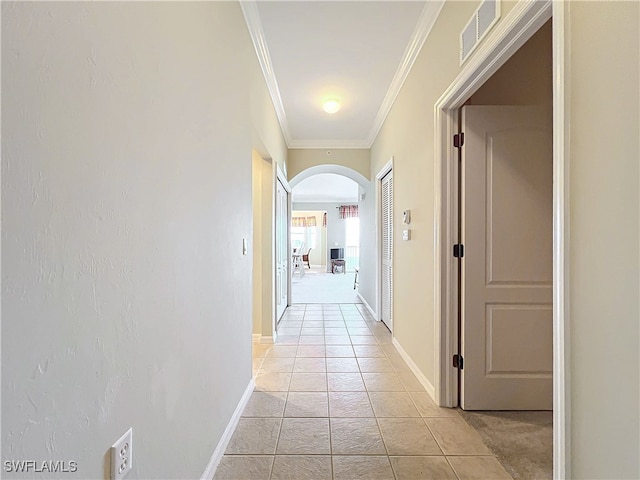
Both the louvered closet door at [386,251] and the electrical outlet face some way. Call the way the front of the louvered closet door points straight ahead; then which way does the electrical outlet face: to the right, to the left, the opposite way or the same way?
the opposite way

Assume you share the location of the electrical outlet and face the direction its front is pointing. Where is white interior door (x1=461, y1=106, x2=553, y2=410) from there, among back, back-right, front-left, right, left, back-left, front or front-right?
front-left

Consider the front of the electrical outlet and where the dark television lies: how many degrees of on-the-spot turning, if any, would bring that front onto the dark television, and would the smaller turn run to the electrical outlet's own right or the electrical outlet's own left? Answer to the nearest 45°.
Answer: approximately 90° to the electrical outlet's own left

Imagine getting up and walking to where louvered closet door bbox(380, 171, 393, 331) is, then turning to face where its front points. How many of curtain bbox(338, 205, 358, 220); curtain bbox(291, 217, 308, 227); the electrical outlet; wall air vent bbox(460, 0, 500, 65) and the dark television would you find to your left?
2

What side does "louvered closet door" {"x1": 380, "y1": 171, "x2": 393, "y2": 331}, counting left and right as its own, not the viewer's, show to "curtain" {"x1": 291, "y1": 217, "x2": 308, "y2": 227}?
right

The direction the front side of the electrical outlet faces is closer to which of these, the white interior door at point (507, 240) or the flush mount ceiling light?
the white interior door

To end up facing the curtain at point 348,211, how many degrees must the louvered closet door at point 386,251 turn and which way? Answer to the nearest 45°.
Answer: approximately 90° to its right

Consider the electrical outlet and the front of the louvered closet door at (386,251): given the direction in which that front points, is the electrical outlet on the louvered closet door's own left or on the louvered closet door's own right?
on the louvered closet door's own left

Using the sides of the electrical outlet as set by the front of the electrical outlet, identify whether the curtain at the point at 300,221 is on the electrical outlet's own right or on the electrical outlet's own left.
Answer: on the electrical outlet's own left

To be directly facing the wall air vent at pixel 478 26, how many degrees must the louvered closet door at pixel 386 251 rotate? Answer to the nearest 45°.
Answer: approximately 90° to its left

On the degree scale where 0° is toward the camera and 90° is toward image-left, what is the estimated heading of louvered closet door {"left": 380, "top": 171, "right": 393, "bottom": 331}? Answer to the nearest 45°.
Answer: approximately 90°

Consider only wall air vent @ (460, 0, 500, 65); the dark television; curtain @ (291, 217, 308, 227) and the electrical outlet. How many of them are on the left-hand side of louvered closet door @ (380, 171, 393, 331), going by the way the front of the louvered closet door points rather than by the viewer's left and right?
2

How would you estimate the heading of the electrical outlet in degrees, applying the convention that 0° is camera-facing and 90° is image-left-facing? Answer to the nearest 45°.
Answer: approximately 315°

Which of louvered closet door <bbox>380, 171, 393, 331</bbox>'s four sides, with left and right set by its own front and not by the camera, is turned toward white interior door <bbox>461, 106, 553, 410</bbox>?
left
